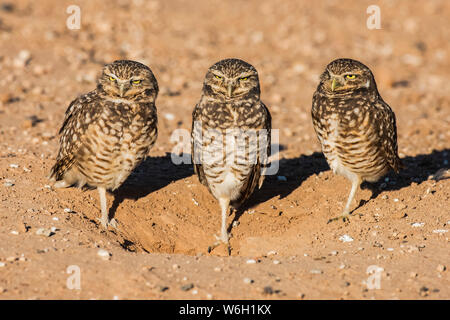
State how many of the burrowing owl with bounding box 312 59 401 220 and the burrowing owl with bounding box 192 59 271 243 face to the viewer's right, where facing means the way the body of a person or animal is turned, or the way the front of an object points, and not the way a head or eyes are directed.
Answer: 0

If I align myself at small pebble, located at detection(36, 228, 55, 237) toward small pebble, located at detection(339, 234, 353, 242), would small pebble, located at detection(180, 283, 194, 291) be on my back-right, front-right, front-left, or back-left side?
front-right

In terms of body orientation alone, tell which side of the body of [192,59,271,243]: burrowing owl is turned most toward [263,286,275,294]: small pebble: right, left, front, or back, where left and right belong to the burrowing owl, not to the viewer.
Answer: front

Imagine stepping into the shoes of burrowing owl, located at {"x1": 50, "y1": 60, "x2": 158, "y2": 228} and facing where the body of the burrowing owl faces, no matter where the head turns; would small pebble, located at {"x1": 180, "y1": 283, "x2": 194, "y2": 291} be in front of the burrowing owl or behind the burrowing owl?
in front

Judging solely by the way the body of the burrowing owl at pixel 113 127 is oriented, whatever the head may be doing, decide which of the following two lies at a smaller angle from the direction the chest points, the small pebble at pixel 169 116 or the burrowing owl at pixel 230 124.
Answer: the burrowing owl

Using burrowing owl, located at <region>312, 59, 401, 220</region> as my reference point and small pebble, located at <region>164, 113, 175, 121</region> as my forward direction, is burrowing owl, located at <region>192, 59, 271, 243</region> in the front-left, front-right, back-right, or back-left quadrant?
front-left

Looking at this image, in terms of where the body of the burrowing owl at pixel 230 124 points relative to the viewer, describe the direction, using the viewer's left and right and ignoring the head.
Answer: facing the viewer

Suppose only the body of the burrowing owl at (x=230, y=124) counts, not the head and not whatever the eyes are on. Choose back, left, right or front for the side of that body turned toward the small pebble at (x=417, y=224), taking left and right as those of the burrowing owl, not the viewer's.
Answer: left

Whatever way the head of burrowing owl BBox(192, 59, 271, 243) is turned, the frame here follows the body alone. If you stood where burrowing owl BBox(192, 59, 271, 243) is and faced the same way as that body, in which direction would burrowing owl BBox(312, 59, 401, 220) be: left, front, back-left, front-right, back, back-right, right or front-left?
left

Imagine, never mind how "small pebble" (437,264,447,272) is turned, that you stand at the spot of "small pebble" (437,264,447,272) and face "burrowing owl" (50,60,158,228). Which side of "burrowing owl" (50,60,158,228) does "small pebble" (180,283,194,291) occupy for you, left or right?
left

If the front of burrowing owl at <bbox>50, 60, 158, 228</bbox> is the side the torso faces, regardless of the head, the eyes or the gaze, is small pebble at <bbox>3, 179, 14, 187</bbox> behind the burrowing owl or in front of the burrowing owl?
behind

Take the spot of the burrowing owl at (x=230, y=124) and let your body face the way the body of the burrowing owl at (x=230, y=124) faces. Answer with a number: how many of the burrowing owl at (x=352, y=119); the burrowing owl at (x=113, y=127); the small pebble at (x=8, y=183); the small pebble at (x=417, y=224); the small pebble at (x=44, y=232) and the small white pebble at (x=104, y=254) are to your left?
2

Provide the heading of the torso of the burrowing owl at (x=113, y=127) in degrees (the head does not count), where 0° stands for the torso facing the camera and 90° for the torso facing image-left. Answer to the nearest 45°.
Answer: approximately 315°

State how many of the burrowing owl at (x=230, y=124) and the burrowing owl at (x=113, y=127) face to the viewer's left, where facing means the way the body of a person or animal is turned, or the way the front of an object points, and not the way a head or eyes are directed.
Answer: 0

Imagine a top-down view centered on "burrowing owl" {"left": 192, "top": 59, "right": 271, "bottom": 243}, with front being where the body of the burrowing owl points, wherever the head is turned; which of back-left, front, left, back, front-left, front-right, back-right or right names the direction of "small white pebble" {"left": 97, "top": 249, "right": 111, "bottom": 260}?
front-right

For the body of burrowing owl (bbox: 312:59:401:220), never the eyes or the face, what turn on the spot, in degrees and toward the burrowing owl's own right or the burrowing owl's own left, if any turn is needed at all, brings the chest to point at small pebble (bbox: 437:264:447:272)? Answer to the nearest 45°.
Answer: approximately 90° to the burrowing owl's own left

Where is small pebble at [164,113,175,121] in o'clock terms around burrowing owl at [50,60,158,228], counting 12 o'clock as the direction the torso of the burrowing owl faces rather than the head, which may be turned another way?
The small pebble is roughly at 8 o'clock from the burrowing owl.

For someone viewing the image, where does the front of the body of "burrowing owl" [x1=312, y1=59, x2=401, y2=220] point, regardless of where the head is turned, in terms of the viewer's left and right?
facing the viewer and to the left of the viewer

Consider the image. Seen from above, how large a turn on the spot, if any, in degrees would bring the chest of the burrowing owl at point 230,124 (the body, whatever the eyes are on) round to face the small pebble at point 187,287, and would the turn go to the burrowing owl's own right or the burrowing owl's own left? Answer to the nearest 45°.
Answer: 0° — it already faces it

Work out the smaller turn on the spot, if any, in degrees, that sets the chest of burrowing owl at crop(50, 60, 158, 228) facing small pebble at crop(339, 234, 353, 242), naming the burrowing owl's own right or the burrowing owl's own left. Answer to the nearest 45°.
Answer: approximately 45° to the burrowing owl's own left
